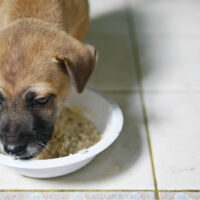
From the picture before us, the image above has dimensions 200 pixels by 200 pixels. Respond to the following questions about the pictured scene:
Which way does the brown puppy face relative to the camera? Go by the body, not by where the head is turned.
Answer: toward the camera

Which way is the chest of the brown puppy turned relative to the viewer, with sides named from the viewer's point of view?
facing the viewer
